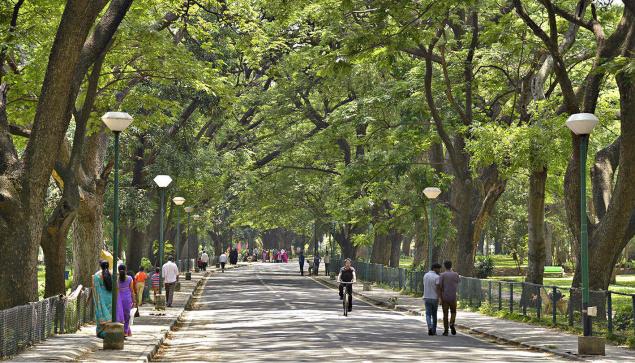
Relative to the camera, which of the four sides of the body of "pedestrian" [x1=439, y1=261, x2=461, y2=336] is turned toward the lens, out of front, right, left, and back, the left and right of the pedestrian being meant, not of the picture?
back

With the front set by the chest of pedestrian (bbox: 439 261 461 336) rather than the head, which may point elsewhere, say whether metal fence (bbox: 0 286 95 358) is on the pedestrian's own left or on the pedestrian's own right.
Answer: on the pedestrian's own left

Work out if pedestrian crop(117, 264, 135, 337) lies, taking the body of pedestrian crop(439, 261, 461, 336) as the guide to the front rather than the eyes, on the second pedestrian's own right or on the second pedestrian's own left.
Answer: on the second pedestrian's own left

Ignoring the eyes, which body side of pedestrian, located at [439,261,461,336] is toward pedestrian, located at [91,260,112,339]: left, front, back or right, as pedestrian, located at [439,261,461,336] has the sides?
left

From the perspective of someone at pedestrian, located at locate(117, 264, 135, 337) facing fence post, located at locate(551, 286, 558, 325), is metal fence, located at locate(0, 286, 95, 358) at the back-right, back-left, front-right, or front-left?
back-right

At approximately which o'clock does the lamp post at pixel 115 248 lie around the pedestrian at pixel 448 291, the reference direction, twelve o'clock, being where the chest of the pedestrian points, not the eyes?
The lamp post is roughly at 8 o'clock from the pedestrian.

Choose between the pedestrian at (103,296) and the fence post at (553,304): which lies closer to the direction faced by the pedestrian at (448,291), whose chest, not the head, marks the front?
the fence post

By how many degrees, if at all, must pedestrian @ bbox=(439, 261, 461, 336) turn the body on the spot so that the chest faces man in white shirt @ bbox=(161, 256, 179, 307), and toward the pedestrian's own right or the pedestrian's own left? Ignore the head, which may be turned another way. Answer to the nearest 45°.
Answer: approximately 45° to the pedestrian's own left

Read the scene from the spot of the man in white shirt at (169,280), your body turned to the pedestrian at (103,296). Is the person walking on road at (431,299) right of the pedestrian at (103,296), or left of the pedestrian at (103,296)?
left
